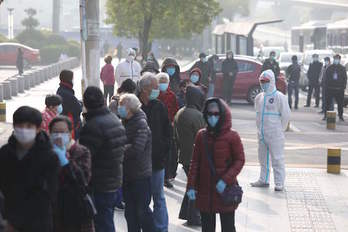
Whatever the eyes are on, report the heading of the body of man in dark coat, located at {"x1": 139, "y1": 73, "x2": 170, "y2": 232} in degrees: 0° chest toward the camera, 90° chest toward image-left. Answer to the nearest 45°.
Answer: approximately 315°

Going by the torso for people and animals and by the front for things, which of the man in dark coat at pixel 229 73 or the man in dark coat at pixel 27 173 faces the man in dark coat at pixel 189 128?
the man in dark coat at pixel 229 73

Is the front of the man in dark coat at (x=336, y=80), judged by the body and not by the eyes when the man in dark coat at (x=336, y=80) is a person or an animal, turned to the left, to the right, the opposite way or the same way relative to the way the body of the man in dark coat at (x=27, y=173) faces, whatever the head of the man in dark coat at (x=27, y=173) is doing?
the same way

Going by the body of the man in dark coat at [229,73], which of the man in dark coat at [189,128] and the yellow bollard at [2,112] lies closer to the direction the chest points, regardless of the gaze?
the man in dark coat

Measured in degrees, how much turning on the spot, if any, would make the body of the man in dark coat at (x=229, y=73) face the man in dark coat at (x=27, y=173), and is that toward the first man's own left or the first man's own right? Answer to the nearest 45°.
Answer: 0° — they already face them

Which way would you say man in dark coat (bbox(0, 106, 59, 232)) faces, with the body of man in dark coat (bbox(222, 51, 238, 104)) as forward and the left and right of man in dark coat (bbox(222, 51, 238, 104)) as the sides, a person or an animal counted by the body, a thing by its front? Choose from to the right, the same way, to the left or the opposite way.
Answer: the same way

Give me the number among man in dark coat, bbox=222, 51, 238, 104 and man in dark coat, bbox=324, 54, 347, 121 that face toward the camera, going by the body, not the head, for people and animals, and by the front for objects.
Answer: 2

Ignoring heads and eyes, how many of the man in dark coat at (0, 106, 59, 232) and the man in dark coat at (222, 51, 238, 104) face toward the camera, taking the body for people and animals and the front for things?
2

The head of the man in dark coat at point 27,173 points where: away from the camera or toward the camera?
toward the camera

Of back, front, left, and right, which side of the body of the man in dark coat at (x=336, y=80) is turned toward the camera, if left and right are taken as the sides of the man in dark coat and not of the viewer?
front

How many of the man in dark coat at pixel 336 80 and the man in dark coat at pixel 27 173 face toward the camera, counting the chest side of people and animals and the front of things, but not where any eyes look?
2

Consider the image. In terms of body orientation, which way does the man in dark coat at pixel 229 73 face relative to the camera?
toward the camera

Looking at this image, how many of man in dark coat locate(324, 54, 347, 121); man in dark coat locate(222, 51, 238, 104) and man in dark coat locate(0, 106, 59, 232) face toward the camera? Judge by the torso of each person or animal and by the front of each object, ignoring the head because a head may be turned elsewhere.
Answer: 3

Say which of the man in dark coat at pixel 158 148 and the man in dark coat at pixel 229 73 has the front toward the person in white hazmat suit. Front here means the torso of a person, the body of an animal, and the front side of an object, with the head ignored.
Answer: the man in dark coat at pixel 229 73
